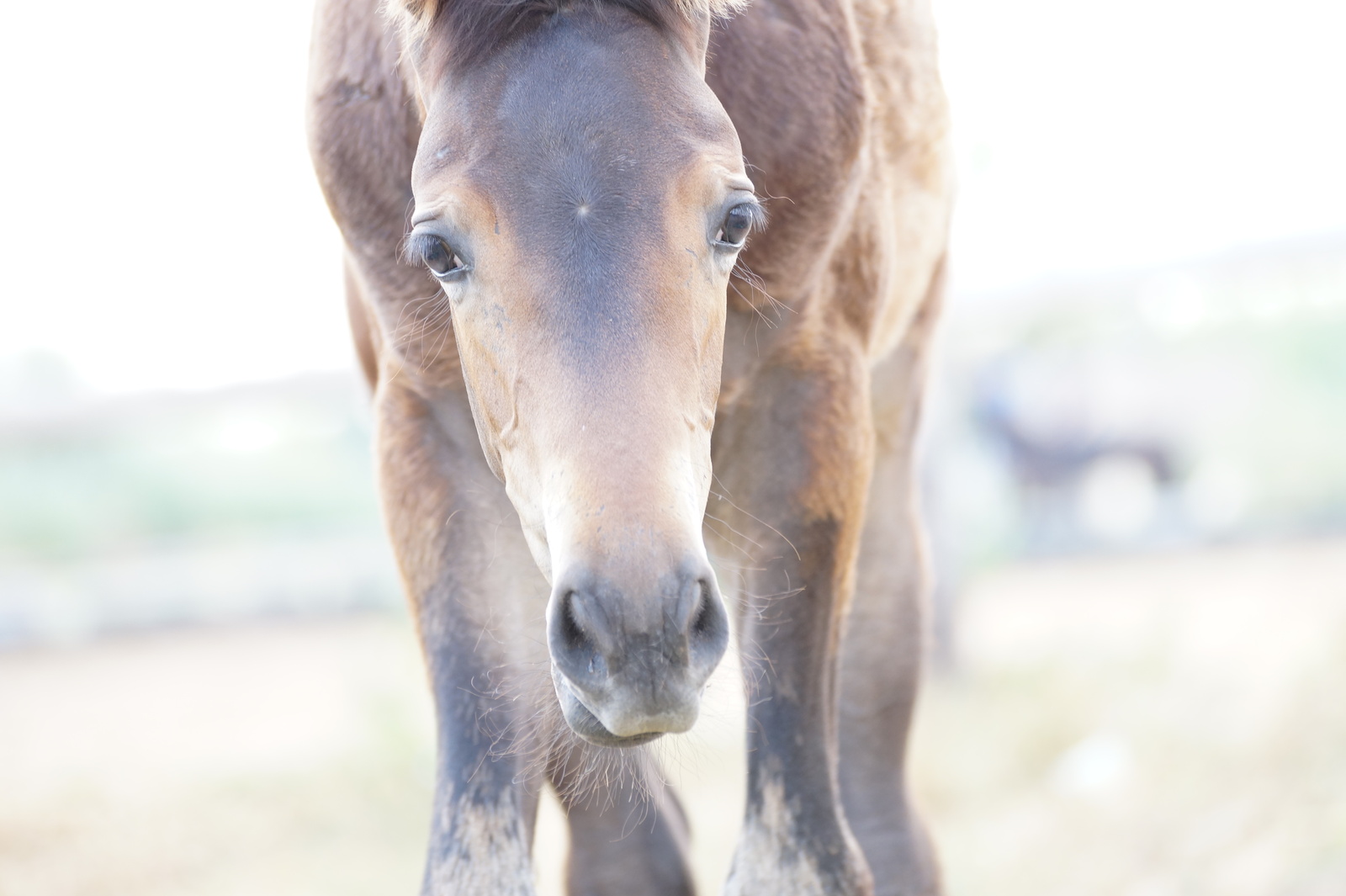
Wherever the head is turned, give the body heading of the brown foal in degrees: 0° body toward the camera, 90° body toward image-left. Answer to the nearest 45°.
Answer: approximately 0°
